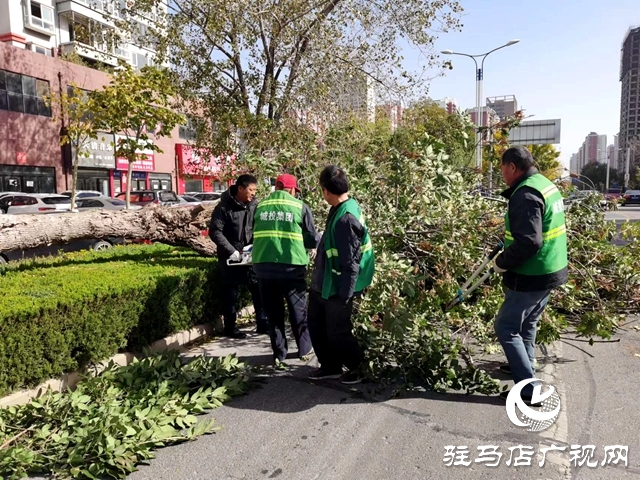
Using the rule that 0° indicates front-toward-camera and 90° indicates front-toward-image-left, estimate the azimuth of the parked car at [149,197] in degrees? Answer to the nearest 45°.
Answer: approximately 90°

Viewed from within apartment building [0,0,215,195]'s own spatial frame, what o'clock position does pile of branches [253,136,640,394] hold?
The pile of branches is roughly at 1 o'clock from the apartment building.

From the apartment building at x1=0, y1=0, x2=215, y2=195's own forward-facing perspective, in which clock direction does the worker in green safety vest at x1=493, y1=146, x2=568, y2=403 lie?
The worker in green safety vest is roughly at 1 o'clock from the apartment building.
